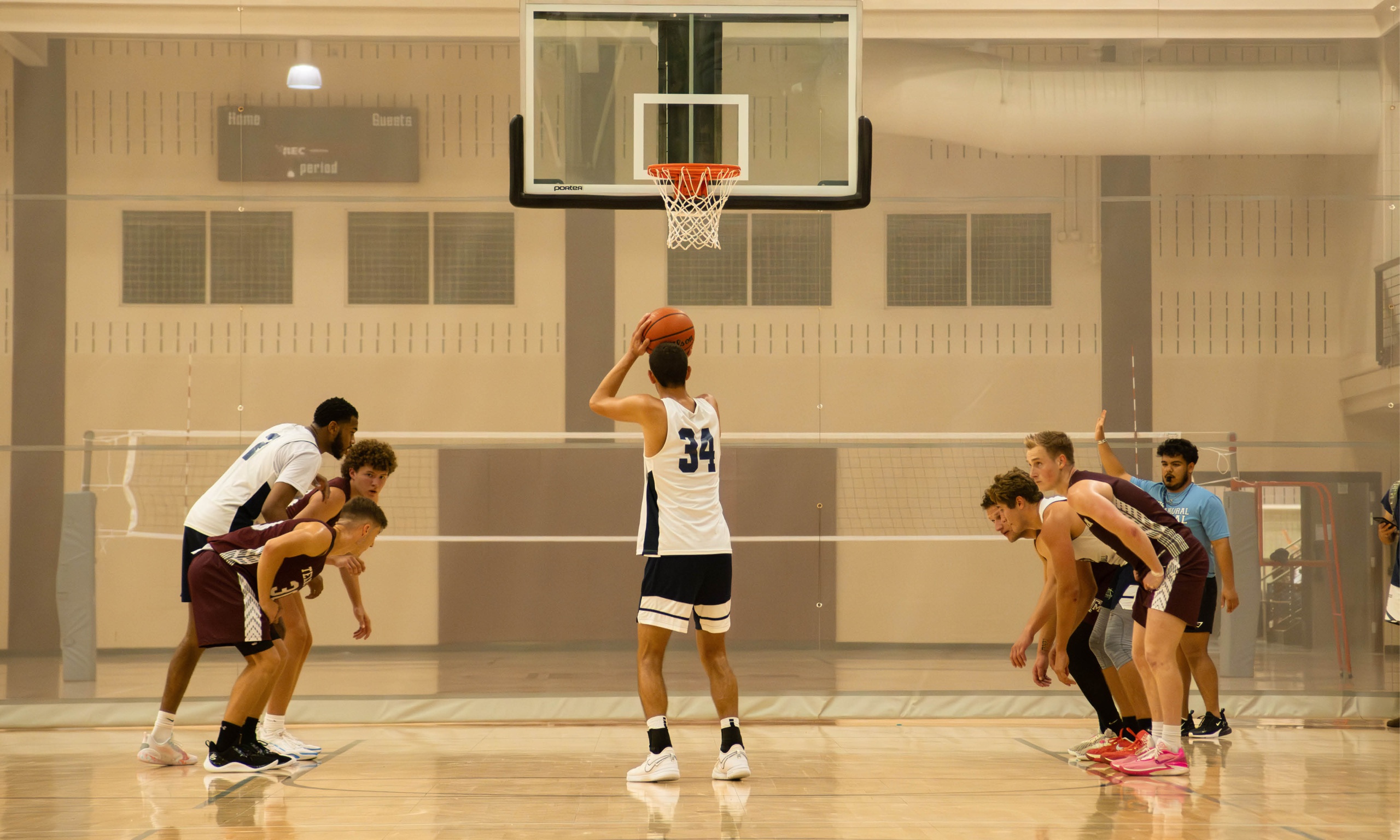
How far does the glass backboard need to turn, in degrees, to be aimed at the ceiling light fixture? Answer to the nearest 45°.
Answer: approximately 135° to its right

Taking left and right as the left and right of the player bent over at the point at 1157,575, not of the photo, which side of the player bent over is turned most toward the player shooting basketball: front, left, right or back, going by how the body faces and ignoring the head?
front

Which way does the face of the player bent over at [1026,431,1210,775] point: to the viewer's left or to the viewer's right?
to the viewer's left

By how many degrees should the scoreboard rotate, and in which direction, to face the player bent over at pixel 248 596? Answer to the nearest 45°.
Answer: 0° — it already faces them

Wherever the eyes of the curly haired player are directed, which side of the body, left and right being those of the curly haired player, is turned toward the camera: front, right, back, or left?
right

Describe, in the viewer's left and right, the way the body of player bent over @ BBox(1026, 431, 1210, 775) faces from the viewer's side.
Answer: facing to the left of the viewer

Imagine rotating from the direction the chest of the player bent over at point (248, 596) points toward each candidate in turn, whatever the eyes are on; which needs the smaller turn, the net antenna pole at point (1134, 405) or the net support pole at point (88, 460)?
the net antenna pole

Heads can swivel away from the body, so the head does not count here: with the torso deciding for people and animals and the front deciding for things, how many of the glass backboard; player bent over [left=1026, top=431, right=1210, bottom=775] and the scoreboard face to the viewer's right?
0

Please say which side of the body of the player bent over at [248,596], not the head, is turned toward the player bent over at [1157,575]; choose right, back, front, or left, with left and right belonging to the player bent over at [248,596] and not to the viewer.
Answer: front

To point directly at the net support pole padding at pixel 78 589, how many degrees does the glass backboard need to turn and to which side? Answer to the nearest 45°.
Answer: approximately 90° to its right

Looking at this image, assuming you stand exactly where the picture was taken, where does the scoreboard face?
facing the viewer

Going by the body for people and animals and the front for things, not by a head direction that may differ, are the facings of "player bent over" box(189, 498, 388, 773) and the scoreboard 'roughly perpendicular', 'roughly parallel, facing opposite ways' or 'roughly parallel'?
roughly perpendicular

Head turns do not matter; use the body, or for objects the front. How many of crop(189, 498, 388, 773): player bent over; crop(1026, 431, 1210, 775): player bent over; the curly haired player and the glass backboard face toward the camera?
1

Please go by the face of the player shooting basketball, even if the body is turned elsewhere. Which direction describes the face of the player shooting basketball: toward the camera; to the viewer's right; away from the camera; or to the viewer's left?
away from the camera

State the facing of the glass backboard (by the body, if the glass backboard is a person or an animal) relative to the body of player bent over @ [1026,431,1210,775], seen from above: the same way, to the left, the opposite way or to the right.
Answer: to the left

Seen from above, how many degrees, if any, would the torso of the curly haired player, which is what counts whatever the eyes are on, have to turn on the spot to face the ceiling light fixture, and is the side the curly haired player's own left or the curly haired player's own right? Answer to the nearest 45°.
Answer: approximately 90° to the curly haired player's own left

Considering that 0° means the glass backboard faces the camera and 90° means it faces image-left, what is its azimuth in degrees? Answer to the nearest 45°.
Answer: approximately 0°

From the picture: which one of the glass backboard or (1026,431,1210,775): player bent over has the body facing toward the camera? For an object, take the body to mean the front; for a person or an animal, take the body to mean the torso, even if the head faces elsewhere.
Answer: the glass backboard
